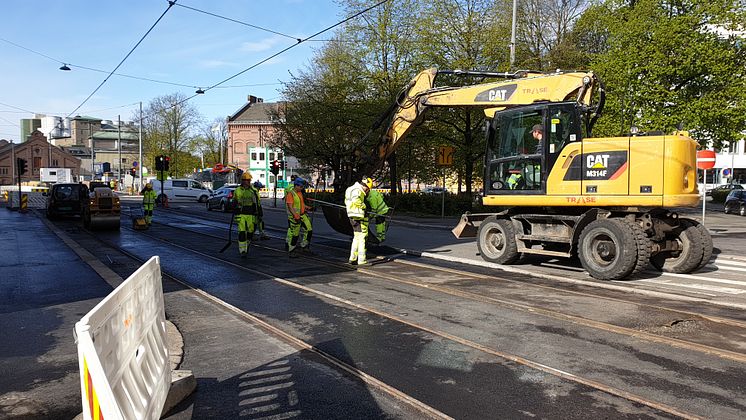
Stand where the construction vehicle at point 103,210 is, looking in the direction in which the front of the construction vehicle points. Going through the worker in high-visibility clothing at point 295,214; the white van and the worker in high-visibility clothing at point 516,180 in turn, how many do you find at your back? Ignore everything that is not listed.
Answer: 1

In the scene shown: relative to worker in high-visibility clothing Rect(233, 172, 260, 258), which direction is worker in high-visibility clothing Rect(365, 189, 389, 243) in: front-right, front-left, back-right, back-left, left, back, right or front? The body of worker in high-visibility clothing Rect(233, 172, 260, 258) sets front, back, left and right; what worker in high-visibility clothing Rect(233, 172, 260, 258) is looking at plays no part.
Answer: left

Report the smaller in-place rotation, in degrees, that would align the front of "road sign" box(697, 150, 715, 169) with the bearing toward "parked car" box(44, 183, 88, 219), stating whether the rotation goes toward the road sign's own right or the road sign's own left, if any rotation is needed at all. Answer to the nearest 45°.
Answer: approximately 90° to the road sign's own right

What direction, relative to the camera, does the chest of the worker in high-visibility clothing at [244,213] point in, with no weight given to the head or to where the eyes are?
toward the camera

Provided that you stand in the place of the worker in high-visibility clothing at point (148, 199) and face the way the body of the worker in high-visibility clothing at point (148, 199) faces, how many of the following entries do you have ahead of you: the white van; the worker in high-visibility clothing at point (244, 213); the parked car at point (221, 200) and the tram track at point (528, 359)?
2

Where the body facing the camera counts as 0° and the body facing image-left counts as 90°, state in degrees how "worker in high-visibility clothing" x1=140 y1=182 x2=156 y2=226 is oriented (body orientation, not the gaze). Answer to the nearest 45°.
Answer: approximately 0°

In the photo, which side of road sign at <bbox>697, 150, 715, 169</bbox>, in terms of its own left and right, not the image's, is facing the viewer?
front

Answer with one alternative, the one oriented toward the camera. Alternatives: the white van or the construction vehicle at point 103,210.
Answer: the construction vehicle

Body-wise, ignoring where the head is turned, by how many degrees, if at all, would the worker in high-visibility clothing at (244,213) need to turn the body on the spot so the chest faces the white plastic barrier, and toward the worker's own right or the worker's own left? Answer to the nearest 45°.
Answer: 0° — they already face it

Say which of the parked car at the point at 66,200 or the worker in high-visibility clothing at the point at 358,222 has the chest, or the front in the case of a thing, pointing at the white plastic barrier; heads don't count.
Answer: the parked car

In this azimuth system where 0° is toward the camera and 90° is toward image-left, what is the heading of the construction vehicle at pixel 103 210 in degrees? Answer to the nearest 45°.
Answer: approximately 0°

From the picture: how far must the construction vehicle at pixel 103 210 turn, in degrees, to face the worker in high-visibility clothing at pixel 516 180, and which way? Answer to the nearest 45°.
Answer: approximately 45° to its left

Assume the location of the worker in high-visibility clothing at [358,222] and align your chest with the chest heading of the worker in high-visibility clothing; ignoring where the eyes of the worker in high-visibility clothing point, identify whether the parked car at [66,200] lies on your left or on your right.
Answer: on your left

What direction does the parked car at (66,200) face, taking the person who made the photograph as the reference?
facing the viewer

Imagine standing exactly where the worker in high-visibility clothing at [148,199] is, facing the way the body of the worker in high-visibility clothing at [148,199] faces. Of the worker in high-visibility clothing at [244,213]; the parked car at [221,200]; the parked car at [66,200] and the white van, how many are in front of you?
1
